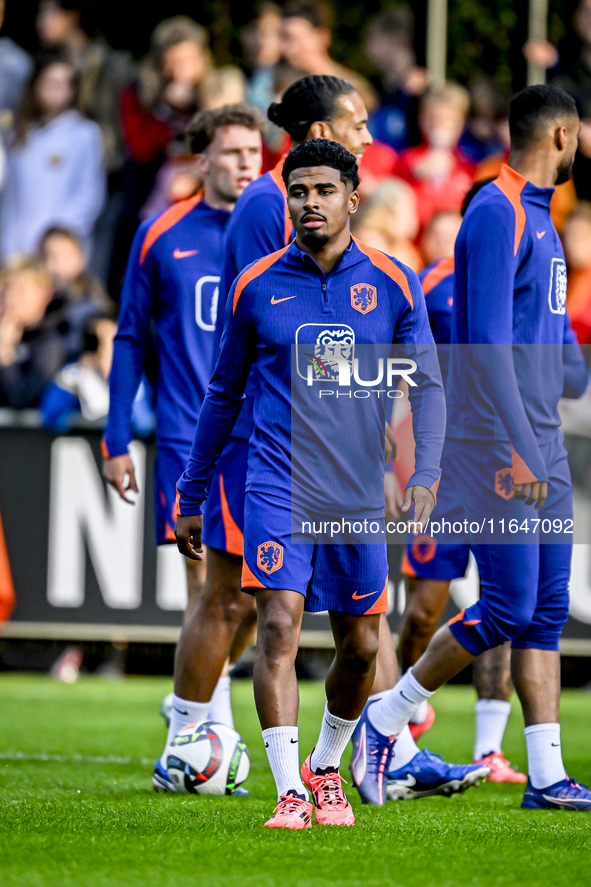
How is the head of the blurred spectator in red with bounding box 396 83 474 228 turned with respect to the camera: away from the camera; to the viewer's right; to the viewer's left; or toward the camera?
toward the camera

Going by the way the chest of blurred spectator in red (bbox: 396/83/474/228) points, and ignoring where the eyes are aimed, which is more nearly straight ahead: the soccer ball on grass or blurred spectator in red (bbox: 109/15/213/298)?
the soccer ball on grass

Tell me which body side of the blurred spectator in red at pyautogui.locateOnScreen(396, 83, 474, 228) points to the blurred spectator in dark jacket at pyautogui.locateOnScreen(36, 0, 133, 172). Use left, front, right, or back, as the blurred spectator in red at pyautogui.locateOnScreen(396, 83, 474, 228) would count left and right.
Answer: right

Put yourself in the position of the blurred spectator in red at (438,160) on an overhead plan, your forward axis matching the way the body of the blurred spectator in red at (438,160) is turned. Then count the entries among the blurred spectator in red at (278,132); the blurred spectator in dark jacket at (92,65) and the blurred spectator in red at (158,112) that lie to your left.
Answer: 0

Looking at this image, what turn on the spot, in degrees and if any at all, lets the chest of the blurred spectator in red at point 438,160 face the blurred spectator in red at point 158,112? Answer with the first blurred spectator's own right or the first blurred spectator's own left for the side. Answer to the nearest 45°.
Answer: approximately 90° to the first blurred spectator's own right

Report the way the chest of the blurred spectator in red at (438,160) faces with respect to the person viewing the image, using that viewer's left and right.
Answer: facing the viewer

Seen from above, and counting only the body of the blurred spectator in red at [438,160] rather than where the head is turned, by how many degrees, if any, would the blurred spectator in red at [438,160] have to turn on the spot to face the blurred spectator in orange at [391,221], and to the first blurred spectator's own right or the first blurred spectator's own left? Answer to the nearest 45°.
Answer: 0° — they already face them

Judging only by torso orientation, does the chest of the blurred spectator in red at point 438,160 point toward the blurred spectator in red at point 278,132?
no

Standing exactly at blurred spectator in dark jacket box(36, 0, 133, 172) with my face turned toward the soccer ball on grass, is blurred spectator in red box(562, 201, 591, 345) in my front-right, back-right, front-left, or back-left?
front-left

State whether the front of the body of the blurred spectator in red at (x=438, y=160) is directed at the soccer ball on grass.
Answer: yes

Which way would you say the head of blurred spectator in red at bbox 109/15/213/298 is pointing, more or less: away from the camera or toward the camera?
toward the camera
